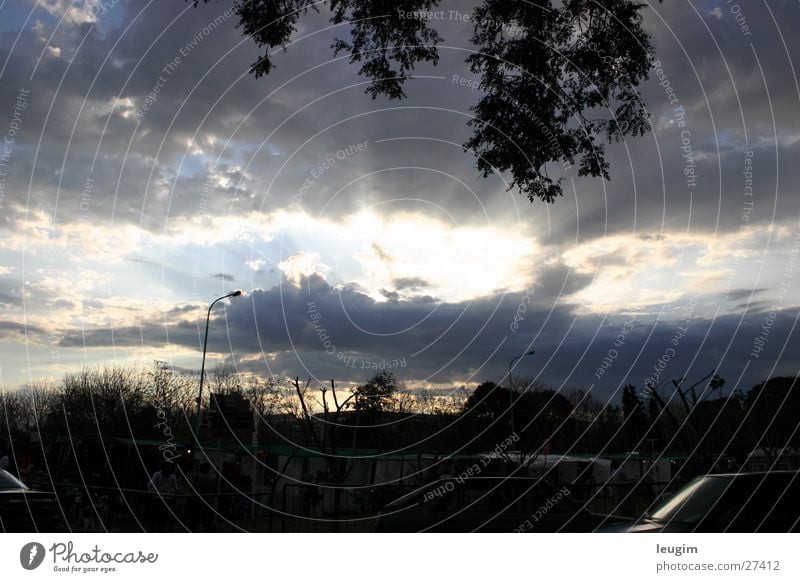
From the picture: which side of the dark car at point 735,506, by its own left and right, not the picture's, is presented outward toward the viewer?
left

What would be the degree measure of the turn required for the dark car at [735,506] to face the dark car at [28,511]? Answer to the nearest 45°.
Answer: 0° — it already faces it

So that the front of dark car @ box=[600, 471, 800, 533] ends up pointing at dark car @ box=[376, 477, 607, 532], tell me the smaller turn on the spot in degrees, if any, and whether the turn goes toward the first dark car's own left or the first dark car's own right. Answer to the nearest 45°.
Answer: approximately 45° to the first dark car's own right

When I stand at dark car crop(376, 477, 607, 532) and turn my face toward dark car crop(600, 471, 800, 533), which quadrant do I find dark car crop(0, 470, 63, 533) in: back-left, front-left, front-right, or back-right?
back-right
